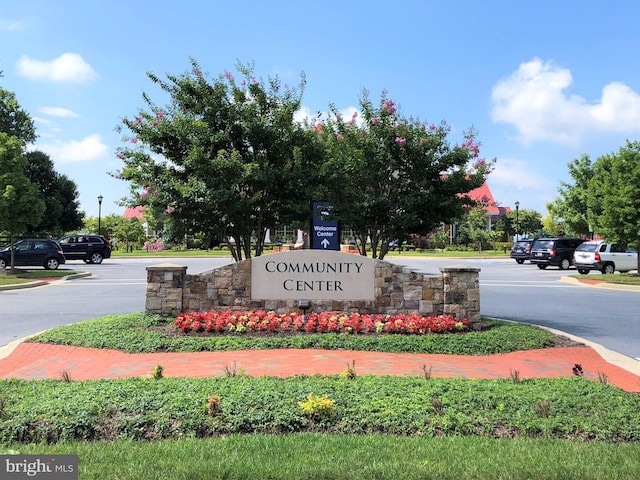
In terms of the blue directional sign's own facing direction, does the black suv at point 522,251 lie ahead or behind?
behind

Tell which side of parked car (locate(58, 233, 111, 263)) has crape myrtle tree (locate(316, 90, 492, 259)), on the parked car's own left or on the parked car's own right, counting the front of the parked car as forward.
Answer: on the parked car's own left

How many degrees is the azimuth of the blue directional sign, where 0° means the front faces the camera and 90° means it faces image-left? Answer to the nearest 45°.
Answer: approximately 0°

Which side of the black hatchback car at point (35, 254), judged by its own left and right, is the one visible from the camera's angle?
left

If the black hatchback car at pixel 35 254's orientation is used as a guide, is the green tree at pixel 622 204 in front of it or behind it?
behind
